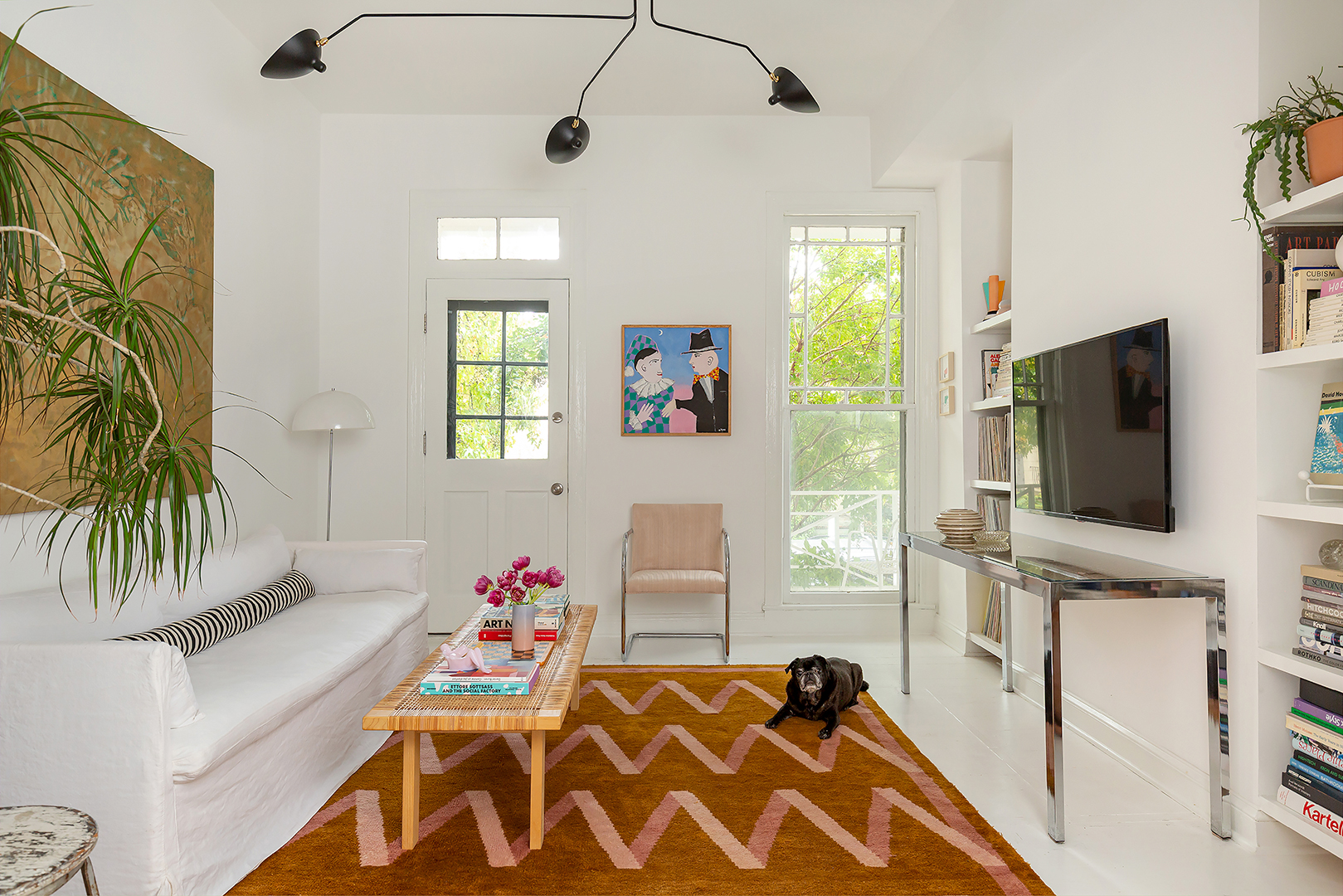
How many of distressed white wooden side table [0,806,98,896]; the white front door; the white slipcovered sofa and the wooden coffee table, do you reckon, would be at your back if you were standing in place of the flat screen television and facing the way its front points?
0

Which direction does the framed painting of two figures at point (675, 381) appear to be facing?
toward the camera

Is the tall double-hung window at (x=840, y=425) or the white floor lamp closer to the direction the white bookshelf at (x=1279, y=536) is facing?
the white floor lamp

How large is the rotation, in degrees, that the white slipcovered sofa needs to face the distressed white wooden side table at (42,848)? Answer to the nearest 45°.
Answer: approximately 45° to its right

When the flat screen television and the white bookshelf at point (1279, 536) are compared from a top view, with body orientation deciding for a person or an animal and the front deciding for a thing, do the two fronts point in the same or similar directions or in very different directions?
same or similar directions

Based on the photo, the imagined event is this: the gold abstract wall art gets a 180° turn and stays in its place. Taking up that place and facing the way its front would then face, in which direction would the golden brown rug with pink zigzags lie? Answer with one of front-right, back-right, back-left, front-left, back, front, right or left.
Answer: back

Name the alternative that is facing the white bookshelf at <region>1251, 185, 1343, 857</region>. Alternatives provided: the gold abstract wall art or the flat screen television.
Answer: the gold abstract wall art

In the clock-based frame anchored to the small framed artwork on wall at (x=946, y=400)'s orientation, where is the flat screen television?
The flat screen television is roughly at 10 o'clock from the small framed artwork on wall.

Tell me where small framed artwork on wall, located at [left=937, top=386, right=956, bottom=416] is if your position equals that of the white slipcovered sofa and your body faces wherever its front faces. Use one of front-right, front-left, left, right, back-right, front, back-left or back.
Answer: front-left

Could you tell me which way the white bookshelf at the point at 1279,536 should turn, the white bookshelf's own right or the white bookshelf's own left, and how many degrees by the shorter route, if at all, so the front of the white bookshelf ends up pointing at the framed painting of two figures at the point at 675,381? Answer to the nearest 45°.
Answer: approximately 45° to the white bookshelf's own right

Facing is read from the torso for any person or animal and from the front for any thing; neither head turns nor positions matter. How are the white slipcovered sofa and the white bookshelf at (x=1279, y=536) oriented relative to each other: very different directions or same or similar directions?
very different directions

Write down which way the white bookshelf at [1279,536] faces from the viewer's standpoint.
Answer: facing the viewer and to the left of the viewer

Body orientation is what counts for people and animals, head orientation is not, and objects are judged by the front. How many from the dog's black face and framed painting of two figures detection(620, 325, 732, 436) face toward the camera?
2

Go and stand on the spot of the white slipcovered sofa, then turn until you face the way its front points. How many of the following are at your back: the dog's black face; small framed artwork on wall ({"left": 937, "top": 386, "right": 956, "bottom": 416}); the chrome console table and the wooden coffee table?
0

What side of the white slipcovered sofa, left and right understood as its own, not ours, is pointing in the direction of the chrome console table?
front

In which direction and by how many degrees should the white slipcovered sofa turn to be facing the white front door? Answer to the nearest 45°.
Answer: approximately 90° to its left

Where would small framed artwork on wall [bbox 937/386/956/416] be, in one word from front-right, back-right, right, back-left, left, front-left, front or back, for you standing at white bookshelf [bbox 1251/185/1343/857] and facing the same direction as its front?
right

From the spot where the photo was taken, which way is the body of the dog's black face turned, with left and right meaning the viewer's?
facing the viewer
